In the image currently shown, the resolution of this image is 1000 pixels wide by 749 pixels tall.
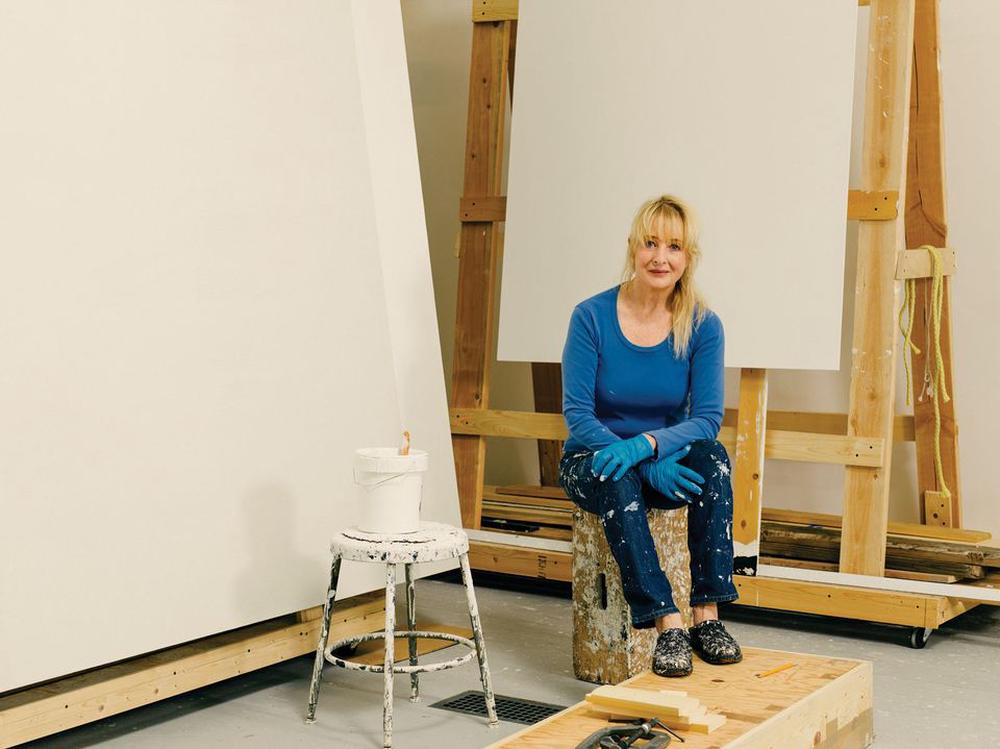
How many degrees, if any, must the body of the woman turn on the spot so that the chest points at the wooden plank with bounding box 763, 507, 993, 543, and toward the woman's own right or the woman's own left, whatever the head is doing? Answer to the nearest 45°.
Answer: approximately 135° to the woman's own left

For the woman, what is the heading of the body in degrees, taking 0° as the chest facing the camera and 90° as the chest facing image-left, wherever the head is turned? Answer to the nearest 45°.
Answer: approximately 0°

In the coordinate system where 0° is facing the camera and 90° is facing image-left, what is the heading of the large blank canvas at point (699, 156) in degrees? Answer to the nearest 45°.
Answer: approximately 0°

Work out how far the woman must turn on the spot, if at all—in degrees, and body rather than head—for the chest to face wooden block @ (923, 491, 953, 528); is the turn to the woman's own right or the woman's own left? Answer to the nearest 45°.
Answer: approximately 135° to the woman's own left

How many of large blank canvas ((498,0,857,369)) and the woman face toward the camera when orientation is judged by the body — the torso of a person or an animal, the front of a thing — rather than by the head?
2

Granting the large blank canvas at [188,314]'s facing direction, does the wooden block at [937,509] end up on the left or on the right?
on its left

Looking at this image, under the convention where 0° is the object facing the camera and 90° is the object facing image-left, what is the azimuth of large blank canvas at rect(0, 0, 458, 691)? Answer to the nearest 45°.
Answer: approximately 315°

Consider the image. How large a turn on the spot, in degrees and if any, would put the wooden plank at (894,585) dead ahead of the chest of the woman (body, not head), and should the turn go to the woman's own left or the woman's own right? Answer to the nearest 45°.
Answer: approximately 135° to the woman's own left
